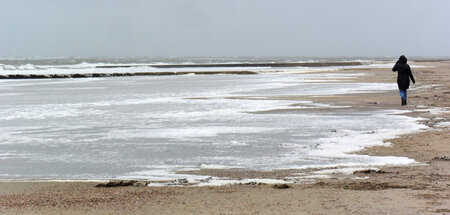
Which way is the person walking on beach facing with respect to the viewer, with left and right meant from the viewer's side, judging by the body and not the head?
facing away from the viewer
